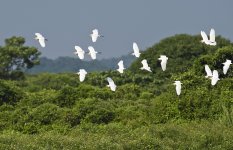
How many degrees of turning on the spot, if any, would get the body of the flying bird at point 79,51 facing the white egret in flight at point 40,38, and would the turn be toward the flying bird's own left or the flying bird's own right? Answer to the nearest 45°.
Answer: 0° — it already faces it

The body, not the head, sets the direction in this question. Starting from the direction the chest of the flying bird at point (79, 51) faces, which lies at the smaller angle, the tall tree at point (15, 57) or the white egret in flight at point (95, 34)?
the tall tree

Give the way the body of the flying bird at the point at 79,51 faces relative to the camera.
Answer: to the viewer's left

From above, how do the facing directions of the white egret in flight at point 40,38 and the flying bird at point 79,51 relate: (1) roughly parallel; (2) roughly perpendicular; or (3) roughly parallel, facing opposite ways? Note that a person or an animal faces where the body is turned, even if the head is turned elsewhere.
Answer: roughly parallel

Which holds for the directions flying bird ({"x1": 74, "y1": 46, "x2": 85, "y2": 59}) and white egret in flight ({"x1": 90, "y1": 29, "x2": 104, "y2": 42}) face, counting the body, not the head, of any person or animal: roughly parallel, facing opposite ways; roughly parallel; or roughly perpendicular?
roughly parallel

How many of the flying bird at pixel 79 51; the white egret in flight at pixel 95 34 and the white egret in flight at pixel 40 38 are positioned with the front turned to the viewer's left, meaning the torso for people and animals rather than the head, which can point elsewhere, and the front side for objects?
3

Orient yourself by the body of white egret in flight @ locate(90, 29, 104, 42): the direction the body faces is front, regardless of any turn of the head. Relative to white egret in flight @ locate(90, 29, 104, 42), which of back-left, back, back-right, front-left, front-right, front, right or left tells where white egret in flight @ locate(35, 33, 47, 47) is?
front

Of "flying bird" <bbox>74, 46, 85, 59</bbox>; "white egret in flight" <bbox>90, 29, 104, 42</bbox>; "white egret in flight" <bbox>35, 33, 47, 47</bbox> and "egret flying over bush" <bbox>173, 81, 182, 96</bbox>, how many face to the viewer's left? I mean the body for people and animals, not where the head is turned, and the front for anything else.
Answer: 4

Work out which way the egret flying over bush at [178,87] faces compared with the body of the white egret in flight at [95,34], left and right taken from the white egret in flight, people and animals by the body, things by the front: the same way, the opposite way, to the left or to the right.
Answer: the same way

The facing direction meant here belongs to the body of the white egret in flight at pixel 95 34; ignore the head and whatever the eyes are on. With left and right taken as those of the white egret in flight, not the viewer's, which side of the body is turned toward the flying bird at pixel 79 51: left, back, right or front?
front

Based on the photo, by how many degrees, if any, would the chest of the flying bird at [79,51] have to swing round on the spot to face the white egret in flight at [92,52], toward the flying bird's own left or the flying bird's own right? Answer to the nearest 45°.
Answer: approximately 135° to the flying bird's own left

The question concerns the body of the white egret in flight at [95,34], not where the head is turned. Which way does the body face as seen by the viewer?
to the viewer's left

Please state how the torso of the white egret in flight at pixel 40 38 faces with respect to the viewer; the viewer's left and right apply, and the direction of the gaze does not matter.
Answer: facing to the left of the viewer

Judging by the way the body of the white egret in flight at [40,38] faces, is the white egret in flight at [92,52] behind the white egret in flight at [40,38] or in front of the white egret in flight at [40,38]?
behind

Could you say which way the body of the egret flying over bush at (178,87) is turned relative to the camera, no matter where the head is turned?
to the viewer's left

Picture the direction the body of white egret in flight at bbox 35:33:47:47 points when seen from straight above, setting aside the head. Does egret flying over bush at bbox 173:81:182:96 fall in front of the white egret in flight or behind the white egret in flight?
behind

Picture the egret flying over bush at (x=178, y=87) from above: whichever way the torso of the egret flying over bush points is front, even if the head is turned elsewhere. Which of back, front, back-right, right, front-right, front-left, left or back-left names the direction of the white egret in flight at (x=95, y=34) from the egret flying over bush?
front-left
